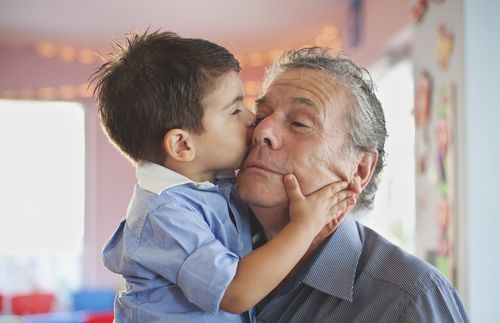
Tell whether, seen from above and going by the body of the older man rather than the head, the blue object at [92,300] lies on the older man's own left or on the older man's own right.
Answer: on the older man's own right

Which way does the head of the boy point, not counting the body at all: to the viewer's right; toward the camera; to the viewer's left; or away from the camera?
to the viewer's right

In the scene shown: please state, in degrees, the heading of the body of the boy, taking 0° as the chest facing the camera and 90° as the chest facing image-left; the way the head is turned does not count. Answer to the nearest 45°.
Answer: approximately 270°

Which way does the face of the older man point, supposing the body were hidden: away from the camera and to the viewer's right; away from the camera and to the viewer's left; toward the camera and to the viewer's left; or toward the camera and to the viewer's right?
toward the camera and to the viewer's left
